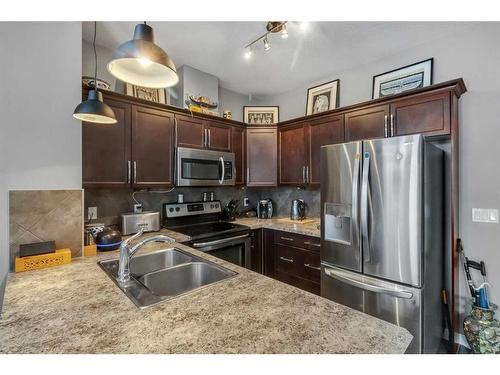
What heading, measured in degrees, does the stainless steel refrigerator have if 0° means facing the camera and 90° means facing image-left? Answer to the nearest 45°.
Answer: approximately 45°

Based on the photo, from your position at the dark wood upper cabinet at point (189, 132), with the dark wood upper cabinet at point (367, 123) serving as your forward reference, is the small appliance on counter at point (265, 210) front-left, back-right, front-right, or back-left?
front-left

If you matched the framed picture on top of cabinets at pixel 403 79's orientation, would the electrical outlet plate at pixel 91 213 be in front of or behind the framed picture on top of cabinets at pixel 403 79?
in front

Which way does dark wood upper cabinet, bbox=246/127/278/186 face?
toward the camera

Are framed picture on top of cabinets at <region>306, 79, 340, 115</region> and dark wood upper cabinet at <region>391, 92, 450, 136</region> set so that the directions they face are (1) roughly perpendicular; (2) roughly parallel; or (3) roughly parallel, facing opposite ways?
roughly parallel

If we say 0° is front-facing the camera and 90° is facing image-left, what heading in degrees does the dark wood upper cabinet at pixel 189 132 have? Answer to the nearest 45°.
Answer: approximately 315°

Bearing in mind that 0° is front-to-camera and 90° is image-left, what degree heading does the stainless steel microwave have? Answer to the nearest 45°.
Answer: approximately 315°

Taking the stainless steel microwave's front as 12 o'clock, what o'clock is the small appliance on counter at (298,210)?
The small appliance on counter is roughly at 10 o'clock from the stainless steel microwave.

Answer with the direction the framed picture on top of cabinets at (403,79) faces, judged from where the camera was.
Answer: facing the viewer and to the left of the viewer

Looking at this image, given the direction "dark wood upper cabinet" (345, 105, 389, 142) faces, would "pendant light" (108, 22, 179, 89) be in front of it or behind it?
in front

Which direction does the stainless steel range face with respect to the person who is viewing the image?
facing the viewer and to the right of the viewer

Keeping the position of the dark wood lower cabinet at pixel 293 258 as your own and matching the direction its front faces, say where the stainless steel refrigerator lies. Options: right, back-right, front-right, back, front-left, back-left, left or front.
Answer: left
